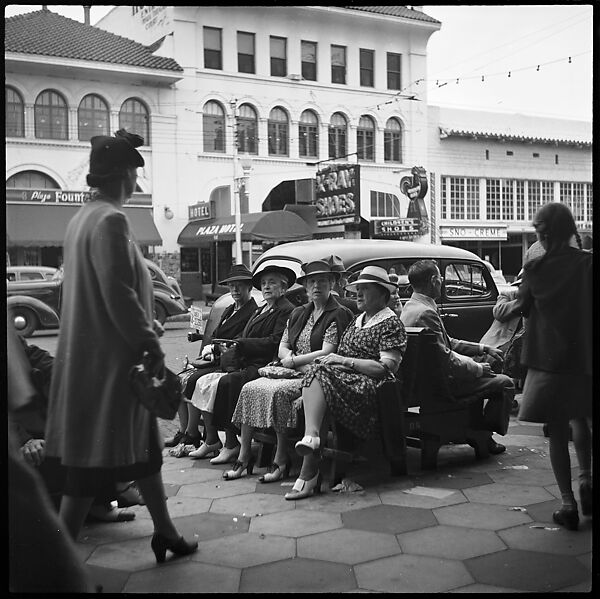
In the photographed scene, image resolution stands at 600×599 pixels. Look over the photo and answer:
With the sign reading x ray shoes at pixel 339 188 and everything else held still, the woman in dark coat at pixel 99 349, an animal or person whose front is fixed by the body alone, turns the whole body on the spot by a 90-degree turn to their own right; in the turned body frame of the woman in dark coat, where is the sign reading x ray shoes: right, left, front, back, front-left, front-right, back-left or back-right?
left

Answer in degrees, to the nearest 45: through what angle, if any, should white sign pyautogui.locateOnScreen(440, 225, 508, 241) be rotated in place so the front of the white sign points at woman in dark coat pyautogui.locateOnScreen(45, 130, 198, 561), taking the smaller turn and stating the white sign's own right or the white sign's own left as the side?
approximately 45° to the white sign's own right

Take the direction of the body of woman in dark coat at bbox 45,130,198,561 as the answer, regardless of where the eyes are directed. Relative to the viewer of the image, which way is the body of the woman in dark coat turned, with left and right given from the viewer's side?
facing away from the viewer and to the right of the viewer

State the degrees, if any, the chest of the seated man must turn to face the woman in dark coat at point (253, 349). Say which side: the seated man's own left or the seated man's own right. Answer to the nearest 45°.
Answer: approximately 135° to the seated man's own left

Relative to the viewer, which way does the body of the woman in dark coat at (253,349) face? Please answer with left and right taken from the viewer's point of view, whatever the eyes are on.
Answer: facing the viewer and to the left of the viewer

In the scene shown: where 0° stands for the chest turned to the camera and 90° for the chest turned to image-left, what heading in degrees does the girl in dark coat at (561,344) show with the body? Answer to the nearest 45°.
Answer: approximately 135°

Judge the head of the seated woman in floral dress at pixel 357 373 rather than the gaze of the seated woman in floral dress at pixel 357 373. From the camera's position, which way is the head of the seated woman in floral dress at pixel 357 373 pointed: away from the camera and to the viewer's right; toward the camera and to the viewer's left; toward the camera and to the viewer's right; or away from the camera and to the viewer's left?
toward the camera and to the viewer's left

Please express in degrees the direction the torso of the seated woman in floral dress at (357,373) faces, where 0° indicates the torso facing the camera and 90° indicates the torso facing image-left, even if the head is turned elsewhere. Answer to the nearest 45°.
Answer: approximately 45°

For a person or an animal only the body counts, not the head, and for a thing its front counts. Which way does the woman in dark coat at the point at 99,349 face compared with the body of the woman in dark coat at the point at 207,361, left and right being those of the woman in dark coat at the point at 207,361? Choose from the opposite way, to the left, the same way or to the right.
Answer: the opposite way

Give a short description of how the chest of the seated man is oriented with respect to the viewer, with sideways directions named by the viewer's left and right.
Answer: facing away from the viewer and to the right of the viewer

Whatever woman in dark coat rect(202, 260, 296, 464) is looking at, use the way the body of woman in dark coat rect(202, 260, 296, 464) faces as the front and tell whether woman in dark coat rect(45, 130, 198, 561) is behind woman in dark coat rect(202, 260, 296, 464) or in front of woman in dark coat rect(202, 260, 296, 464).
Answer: in front

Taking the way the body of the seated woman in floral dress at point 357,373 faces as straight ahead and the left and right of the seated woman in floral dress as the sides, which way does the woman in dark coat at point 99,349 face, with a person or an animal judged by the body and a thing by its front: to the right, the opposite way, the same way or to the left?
the opposite way

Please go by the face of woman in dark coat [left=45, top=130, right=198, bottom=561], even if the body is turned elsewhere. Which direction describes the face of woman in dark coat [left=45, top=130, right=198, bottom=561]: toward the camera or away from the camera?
away from the camera

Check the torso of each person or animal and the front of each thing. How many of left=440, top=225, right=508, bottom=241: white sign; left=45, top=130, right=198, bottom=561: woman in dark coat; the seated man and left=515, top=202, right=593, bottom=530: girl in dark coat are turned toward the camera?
1

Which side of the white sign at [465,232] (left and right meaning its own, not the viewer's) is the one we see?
front

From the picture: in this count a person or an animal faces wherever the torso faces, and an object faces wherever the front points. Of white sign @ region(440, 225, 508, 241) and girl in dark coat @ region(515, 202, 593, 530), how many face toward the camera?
1
